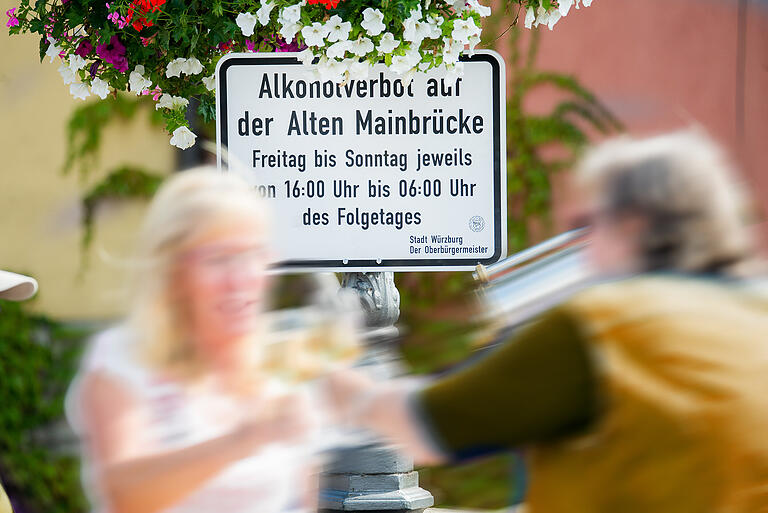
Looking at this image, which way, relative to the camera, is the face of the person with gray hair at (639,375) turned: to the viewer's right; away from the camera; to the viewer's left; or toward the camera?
to the viewer's left

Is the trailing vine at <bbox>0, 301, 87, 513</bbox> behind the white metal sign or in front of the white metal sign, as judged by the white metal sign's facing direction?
behind

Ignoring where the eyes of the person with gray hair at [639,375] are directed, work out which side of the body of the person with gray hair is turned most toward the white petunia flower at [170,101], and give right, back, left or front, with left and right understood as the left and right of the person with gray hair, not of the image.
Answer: front

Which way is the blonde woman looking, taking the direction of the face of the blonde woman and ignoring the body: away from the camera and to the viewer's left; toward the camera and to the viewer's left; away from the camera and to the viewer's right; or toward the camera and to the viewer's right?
toward the camera and to the viewer's right

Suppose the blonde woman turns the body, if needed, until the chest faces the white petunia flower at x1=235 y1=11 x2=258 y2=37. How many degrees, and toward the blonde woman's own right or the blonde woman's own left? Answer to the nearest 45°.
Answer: approximately 135° to the blonde woman's own left

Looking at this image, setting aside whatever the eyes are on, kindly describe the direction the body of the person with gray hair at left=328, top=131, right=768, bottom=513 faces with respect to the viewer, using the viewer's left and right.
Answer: facing away from the viewer and to the left of the viewer

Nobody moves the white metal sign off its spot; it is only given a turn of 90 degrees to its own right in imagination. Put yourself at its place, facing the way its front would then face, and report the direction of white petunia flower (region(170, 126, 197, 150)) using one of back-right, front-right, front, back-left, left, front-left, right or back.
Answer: front

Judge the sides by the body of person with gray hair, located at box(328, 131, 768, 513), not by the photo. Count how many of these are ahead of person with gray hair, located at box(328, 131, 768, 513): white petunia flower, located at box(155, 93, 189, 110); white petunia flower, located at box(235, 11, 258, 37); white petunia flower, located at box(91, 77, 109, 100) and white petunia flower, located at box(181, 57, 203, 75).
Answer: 4

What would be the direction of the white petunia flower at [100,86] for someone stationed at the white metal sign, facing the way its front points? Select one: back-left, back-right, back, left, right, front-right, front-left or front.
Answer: right

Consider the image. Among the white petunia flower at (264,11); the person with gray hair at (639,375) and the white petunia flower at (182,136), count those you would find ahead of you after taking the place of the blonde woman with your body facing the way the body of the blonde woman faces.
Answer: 1

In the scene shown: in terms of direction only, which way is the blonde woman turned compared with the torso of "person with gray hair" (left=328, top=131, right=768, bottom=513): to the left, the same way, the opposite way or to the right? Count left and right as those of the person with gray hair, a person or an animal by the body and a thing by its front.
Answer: the opposite way

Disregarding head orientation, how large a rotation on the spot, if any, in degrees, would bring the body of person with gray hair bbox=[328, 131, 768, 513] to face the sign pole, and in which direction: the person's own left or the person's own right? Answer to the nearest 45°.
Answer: approximately 45° to the person's own right

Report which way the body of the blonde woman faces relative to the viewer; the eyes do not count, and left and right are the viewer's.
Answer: facing the viewer and to the right of the viewer

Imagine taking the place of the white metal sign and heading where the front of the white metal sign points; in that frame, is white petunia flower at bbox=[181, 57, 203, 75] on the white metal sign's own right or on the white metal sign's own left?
on the white metal sign's own right

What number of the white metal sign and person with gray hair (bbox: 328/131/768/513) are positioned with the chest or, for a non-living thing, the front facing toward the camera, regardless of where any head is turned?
1
